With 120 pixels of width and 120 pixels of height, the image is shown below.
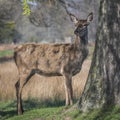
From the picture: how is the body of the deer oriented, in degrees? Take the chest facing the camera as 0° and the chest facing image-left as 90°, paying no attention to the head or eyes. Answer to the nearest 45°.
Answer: approximately 270°

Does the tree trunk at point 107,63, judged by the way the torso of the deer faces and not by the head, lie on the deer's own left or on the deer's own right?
on the deer's own right
